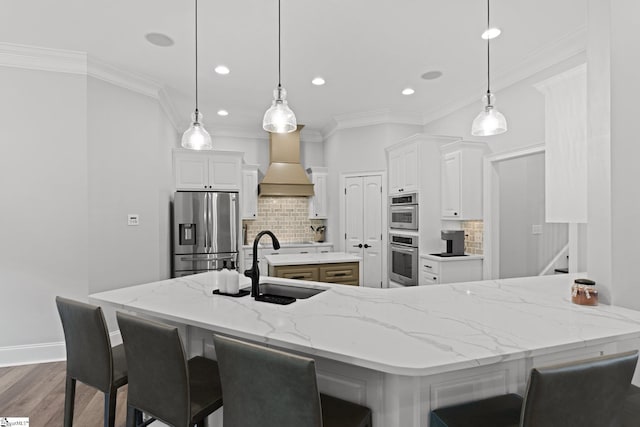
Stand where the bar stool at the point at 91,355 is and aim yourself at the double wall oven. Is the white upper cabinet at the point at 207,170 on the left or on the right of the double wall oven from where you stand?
left

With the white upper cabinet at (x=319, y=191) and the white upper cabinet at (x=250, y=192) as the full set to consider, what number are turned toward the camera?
2

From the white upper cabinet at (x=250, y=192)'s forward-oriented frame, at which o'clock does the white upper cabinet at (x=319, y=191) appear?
the white upper cabinet at (x=319, y=191) is roughly at 9 o'clock from the white upper cabinet at (x=250, y=192).

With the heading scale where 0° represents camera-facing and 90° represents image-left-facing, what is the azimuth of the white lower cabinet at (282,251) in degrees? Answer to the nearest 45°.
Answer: approximately 0°

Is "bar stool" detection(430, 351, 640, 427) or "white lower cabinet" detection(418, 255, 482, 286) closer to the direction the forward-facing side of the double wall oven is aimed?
the bar stool

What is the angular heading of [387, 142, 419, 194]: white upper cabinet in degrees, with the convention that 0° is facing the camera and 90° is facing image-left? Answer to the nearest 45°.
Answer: approximately 45°

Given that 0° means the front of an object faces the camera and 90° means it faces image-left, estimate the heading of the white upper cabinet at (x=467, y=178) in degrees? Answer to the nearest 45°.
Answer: approximately 45°
